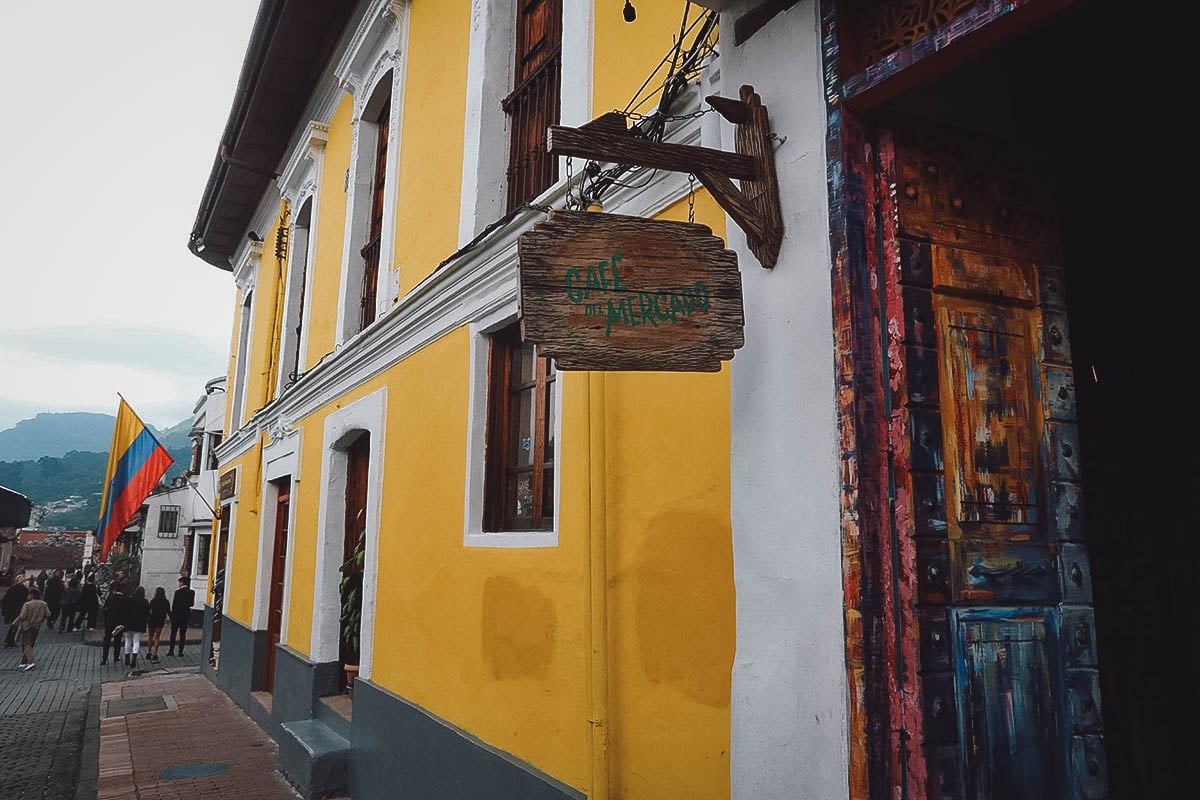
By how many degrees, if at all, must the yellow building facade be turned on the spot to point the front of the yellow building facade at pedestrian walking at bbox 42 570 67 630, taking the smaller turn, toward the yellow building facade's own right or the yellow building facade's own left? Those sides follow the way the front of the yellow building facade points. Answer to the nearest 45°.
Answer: approximately 90° to the yellow building facade's own right

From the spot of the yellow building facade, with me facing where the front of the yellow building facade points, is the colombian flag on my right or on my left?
on my right

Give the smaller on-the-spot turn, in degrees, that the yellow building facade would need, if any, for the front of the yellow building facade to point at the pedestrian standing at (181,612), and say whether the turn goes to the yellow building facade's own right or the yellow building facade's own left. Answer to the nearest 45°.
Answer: approximately 90° to the yellow building facade's own right

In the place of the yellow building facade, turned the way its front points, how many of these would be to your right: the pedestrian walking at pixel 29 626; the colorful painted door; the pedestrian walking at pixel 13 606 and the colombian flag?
3

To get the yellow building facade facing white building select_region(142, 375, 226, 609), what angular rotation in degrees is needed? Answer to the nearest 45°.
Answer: approximately 135° to its right

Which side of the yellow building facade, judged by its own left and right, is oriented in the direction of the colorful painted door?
left

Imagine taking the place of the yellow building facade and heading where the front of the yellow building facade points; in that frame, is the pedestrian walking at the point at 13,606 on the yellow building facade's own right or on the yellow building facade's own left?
on the yellow building facade's own right

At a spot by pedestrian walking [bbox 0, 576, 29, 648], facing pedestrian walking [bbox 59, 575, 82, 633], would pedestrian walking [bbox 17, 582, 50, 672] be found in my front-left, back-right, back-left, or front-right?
back-right

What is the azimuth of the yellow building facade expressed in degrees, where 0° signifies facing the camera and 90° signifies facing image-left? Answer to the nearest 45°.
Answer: approximately 45°

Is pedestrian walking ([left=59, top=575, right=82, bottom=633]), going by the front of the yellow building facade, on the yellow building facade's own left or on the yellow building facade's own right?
on the yellow building facade's own right

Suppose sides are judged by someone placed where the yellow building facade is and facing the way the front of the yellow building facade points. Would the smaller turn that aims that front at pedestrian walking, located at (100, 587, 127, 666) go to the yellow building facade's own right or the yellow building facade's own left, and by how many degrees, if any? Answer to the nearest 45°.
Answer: approximately 90° to the yellow building facade's own right
